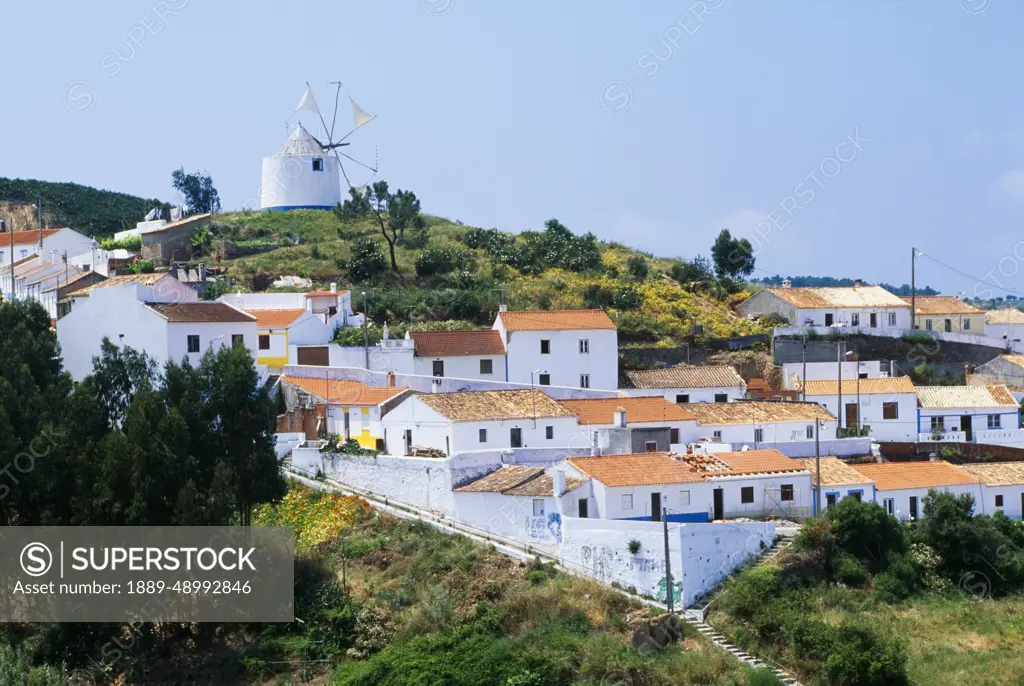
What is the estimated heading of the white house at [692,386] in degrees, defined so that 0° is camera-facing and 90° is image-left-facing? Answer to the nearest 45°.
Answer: approximately 0°

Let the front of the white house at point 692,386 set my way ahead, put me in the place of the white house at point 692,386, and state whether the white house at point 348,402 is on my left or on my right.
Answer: on my right

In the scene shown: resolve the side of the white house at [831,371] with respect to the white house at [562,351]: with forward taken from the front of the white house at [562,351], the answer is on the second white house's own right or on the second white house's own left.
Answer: on the second white house's own left

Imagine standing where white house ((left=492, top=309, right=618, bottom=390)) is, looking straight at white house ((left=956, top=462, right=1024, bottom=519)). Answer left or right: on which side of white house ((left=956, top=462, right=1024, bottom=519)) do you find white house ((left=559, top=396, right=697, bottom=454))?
right

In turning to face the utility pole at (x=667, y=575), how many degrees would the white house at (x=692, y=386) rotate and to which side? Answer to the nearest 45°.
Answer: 0° — it already faces it

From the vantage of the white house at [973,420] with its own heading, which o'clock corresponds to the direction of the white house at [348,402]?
the white house at [348,402] is roughly at 2 o'clock from the white house at [973,420].

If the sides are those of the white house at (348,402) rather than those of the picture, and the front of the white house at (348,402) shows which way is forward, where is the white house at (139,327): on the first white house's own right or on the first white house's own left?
on the first white house's own right

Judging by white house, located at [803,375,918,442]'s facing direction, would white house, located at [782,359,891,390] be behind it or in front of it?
behind
